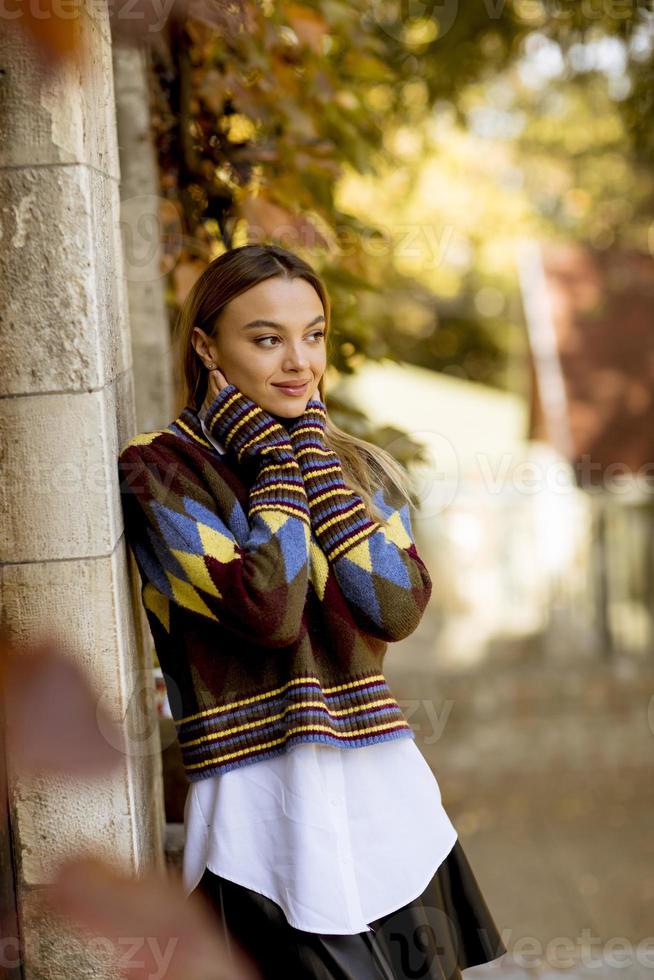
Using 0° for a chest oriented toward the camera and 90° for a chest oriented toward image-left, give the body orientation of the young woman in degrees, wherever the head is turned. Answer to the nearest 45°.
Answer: approximately 315°

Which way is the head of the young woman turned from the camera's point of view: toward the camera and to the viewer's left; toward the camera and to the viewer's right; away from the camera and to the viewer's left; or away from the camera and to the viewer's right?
toward the camera and to the viewer's right

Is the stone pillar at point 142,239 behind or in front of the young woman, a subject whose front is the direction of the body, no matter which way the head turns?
behind
